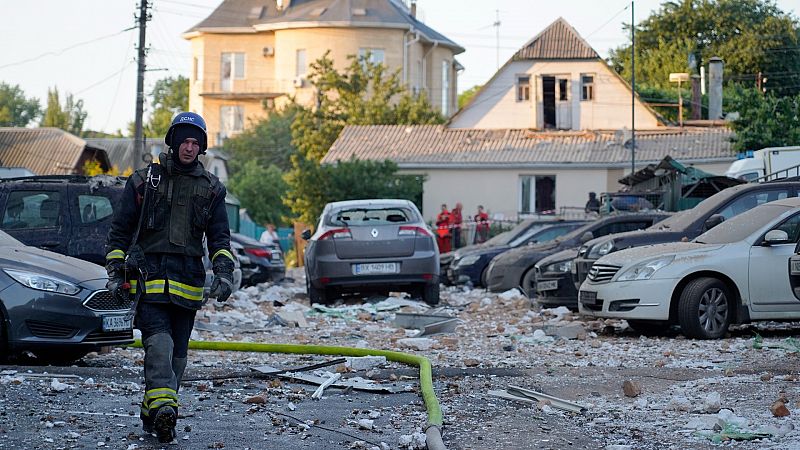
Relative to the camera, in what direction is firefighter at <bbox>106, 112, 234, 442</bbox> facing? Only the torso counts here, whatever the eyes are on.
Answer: toward the camera

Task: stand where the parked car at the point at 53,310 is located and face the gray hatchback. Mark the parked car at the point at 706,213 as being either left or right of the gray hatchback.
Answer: right

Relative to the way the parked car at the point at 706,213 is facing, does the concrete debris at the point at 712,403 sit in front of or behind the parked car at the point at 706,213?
in front

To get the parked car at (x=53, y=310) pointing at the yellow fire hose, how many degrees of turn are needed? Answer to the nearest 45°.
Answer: approximately 45° to its left

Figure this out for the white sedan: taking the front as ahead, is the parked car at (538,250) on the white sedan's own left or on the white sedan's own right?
on the white sedan's own right

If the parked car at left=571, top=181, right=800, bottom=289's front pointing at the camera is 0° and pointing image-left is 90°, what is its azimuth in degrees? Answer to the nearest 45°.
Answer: approximately 45°

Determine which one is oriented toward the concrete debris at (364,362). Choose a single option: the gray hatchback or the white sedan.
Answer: the white sedan

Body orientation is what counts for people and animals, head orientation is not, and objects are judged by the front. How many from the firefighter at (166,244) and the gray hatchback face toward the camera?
1

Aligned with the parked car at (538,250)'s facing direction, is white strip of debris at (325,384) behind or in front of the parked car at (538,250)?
in front

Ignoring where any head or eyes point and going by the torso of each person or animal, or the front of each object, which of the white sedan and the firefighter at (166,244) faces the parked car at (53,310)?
the white sedan

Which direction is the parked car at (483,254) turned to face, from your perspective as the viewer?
facing the viewer and to the left of the viewer

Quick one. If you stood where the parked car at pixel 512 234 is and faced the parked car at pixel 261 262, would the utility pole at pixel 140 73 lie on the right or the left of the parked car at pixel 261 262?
right

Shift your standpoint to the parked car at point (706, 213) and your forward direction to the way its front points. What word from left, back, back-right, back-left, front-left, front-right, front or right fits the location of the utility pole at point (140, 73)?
right

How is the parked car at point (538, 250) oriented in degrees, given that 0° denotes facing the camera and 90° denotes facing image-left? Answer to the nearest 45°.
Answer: approximately 45°

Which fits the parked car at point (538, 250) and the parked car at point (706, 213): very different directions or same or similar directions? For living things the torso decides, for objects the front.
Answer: same or similar directions

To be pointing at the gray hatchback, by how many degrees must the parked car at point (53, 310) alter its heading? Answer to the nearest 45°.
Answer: approximately 90° to its left
